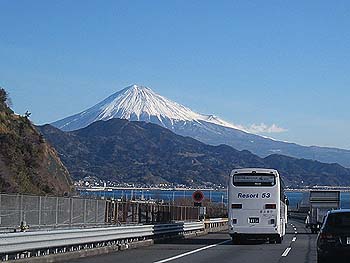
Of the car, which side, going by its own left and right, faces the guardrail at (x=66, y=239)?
left

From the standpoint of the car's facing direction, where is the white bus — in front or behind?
in front

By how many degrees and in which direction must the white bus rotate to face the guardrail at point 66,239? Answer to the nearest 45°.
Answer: approximately 135° to its left

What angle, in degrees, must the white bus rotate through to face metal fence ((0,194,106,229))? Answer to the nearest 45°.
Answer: approximately 90° to its left

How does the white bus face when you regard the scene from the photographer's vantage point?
facing away from the viewer

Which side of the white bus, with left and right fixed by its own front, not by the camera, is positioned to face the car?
back

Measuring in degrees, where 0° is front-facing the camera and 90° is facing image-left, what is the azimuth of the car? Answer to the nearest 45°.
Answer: approximately 180°

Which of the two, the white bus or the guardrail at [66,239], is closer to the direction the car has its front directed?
the white bus

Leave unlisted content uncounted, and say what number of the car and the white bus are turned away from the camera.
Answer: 2

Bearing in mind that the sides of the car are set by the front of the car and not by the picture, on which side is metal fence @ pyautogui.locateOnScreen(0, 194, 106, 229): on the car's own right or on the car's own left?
on the car's own left
